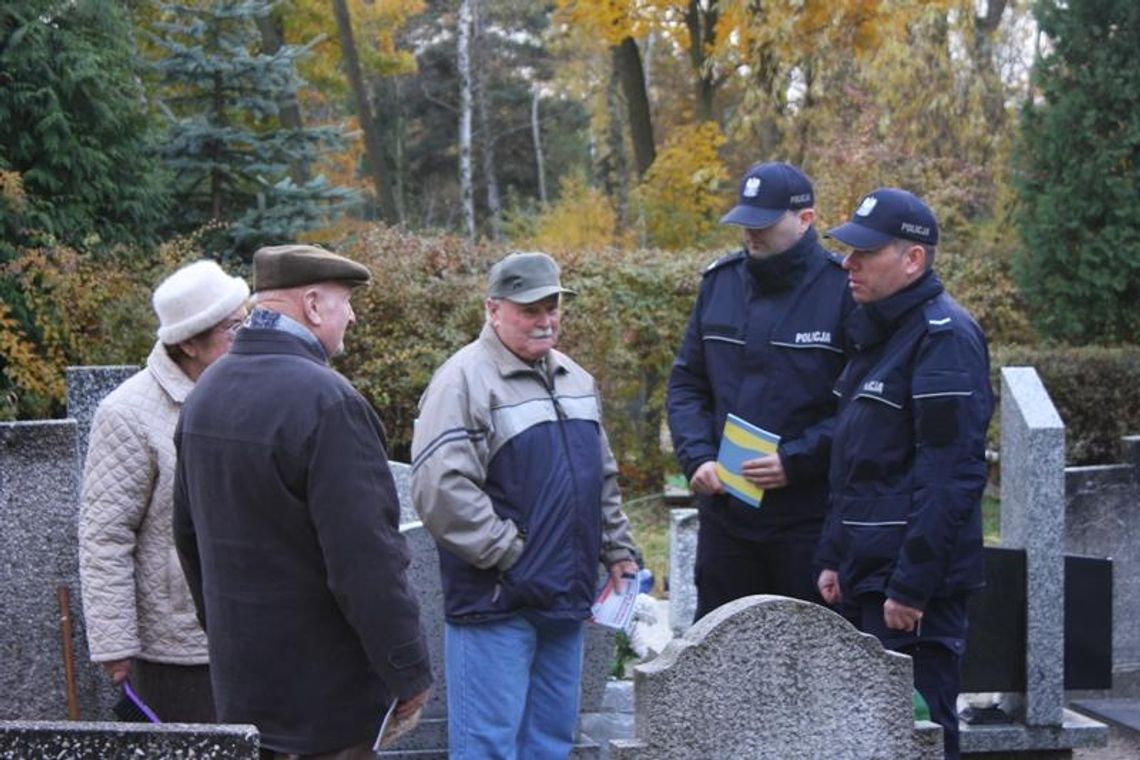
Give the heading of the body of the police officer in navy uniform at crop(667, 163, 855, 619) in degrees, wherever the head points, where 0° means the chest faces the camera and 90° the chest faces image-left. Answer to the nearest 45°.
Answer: approximately 45°

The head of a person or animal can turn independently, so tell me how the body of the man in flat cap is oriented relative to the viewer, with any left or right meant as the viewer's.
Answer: facing away from the viewer and to the right of the viewer

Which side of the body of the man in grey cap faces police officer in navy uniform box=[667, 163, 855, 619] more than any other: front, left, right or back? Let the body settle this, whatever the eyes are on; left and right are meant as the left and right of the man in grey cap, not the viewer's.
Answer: left

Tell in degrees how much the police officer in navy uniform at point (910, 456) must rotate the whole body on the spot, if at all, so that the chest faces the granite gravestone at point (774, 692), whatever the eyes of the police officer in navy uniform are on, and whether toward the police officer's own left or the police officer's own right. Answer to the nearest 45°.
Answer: approximately 45° to the police officer's own left

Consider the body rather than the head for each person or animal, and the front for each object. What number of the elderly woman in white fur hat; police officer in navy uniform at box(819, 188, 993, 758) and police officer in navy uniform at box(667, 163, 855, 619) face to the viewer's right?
1

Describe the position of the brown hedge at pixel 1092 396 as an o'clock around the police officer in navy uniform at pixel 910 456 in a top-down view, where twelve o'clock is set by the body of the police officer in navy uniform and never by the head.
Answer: The brown hedge is roughly at 5 o'clock from the police officer in navy uniform.

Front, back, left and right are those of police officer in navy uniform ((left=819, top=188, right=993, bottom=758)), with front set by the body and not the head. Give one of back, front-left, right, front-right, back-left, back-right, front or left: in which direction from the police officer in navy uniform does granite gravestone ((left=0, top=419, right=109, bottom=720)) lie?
front-right

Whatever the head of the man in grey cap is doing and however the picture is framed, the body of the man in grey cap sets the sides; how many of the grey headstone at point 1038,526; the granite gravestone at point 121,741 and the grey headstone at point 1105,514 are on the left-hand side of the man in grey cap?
2

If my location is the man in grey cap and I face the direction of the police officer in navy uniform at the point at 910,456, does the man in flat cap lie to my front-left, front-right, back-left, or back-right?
back-right

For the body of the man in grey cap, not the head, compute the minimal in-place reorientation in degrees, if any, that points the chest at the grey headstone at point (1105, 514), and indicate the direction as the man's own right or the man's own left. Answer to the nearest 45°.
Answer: approximately 90° to the man's own left

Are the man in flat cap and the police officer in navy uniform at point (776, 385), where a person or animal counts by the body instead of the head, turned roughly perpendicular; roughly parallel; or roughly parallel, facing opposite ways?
roughly parallel, facing opposite ways

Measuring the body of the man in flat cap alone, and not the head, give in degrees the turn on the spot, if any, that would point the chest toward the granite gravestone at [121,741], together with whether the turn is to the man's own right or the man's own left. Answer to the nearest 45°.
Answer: approximately 135° to the man's own right

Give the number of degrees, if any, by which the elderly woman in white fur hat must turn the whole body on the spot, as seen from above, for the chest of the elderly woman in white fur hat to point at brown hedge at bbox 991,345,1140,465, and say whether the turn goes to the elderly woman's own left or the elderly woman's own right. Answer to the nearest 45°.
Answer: approximately 45° to the elderly woman's own left

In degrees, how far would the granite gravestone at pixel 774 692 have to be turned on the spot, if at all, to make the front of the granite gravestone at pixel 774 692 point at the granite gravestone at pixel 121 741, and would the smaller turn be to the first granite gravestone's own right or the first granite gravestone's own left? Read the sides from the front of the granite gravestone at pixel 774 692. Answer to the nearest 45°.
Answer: approximately 135° to the first granite gravestone's own left

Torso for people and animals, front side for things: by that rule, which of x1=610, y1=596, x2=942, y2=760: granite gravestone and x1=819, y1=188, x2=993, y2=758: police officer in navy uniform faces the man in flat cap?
the police officer in navy uniform

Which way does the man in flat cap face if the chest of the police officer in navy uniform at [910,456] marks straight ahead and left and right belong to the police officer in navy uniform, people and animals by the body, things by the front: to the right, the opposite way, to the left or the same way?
the opposite way

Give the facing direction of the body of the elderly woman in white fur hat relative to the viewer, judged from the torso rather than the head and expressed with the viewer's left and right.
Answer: facing to the right of the viewer

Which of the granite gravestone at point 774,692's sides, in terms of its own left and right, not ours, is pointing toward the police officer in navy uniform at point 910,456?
front
